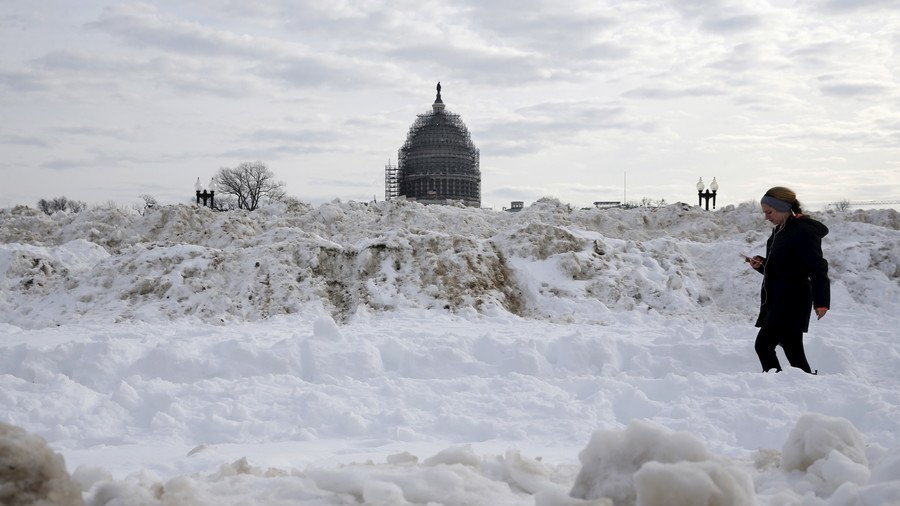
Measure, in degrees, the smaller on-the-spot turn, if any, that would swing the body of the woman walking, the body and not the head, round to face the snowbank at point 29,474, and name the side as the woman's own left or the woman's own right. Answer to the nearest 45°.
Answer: approximately 90° to the woman's own left

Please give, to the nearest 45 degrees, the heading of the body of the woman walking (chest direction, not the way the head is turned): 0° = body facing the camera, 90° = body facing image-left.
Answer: approximately 90°

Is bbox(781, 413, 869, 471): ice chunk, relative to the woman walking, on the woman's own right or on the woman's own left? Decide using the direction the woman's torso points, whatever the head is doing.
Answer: on the woman's own left
